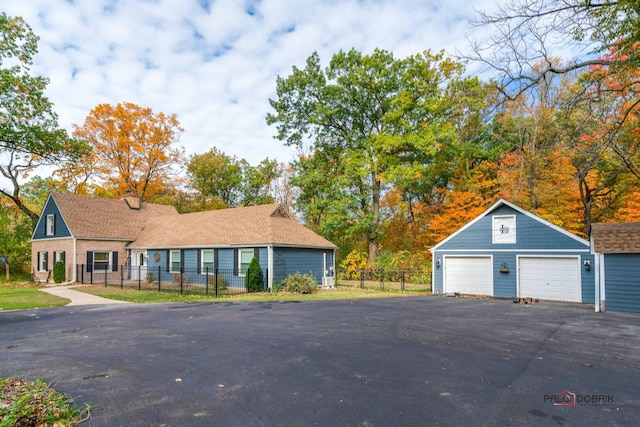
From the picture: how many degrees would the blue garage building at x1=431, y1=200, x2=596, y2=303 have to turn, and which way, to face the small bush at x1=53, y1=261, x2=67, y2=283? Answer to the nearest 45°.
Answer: approximately 90° to its right

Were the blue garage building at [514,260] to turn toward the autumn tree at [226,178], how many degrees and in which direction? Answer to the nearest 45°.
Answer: approximately 135° to its right

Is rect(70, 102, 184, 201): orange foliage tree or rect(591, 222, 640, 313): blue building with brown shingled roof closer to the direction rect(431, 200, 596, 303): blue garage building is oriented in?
the blue building with brown shingled roof

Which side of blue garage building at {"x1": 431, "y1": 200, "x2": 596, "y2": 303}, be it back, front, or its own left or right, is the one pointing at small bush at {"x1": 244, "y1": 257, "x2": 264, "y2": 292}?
right

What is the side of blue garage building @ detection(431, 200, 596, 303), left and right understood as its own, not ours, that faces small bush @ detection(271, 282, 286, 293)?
right

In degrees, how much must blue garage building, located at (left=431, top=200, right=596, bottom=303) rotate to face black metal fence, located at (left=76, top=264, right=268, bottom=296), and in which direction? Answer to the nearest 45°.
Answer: approximately 90° to its right

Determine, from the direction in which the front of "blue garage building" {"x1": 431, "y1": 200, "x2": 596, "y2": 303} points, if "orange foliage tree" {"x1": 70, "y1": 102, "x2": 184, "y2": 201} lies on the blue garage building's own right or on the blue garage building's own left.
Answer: on the blue garage building's own right

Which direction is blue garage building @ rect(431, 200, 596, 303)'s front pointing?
toward the camera

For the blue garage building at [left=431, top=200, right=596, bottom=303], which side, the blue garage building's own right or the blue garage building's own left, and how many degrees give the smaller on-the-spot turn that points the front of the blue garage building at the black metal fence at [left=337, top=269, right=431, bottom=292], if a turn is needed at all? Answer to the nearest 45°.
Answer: approximately 135° to the blue garage building's own right
